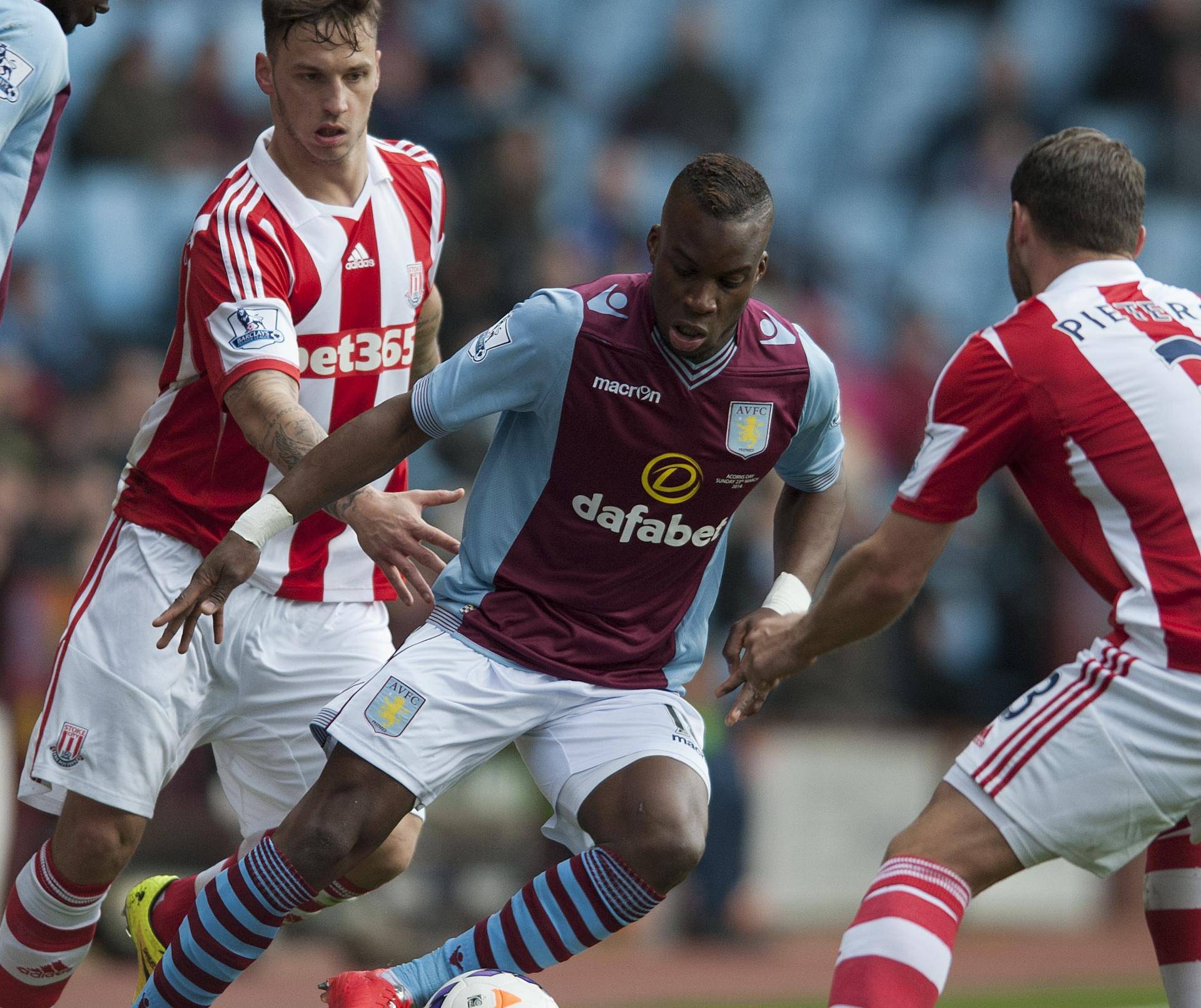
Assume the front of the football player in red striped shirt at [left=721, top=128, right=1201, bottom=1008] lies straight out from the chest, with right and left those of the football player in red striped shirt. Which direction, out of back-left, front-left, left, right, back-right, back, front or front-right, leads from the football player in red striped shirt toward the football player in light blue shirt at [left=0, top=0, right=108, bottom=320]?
front-left

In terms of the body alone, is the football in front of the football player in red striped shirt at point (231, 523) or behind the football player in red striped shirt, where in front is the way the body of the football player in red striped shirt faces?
in front

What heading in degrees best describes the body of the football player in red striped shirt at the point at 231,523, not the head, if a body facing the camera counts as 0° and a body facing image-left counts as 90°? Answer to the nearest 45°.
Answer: approximately 315°

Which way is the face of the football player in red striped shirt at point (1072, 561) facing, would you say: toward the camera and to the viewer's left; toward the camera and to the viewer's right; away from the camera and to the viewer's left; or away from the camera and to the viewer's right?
away from the camera and to the viewer's left

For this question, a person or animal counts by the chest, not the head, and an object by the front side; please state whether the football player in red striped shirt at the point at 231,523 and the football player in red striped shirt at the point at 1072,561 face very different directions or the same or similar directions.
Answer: very different directions

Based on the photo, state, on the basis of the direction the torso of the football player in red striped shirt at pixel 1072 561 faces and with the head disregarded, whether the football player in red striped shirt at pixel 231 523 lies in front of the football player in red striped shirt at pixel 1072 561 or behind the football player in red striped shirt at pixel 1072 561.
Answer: in front

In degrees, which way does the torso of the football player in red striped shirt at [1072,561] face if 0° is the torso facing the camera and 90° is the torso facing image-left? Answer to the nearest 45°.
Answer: approximately 135°
